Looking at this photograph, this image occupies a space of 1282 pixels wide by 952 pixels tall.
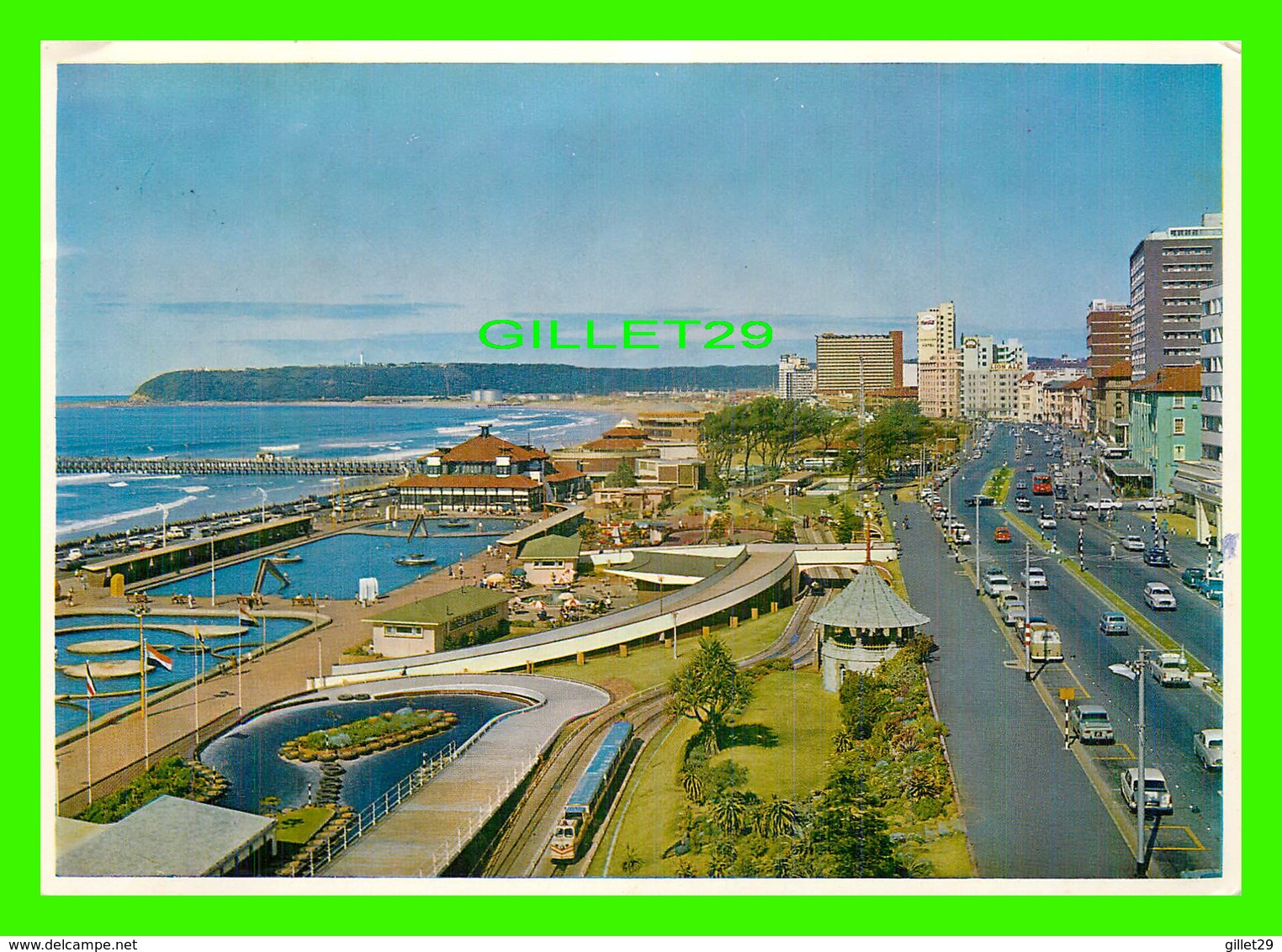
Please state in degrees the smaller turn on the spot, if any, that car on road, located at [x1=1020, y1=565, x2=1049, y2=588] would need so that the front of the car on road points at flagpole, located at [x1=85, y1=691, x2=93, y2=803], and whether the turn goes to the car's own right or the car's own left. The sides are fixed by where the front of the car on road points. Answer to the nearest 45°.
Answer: approximately 135° to the car's own left

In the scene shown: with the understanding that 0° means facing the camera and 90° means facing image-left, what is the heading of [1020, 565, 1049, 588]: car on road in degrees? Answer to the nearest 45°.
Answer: approximately 180°

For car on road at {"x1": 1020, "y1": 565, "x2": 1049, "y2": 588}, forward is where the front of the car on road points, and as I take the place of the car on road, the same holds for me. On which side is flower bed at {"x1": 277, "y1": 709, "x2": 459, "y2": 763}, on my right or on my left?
on my left

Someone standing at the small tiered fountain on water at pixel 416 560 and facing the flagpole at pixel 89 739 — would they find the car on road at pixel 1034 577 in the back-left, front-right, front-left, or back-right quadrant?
back-left

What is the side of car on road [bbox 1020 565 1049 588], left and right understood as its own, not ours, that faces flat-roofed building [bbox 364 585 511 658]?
left

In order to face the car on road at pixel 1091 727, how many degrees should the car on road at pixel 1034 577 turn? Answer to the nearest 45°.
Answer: approximately 180°
